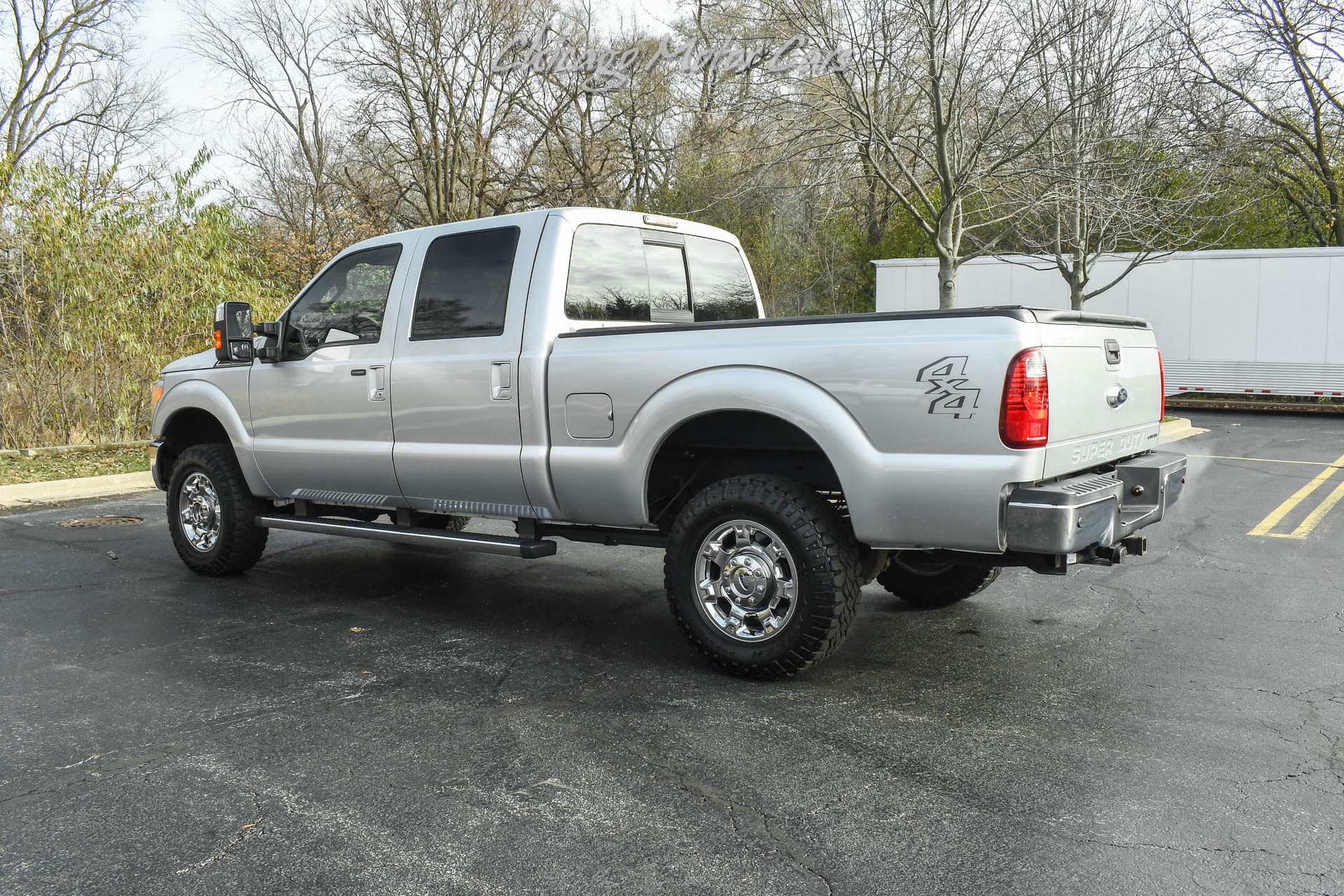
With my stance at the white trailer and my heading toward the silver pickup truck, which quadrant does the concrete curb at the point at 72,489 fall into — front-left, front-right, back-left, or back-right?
front-right

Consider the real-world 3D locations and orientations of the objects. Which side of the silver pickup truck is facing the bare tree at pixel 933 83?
right

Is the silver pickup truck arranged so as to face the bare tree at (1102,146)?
no

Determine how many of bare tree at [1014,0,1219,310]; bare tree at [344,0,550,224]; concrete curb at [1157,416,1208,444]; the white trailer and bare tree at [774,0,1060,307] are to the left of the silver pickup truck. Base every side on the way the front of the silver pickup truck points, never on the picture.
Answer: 0

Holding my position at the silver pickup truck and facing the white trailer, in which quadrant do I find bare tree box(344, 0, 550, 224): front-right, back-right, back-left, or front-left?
front-left

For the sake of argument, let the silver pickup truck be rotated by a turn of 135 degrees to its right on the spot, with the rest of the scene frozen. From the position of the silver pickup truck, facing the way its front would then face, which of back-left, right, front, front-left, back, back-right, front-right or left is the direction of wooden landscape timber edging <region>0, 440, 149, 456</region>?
back-left

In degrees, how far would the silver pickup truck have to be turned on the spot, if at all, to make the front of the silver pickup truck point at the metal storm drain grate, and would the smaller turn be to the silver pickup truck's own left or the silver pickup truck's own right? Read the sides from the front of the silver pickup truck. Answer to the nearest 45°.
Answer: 0° — it already faces it

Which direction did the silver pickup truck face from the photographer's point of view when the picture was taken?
facing away from the viewer and to the left of the viewer

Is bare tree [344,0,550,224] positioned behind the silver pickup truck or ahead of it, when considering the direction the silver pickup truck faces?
ahead

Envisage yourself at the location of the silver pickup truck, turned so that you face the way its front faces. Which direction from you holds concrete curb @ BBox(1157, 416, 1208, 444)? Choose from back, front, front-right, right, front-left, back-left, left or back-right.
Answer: right

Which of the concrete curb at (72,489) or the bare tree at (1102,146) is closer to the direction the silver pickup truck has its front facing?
the concrete curb

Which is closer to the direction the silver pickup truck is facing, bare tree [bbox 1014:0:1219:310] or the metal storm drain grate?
the metal storm drain grate

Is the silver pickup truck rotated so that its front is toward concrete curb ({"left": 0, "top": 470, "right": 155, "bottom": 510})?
yes

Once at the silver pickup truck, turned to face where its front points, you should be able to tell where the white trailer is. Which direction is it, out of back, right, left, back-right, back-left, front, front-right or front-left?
right
